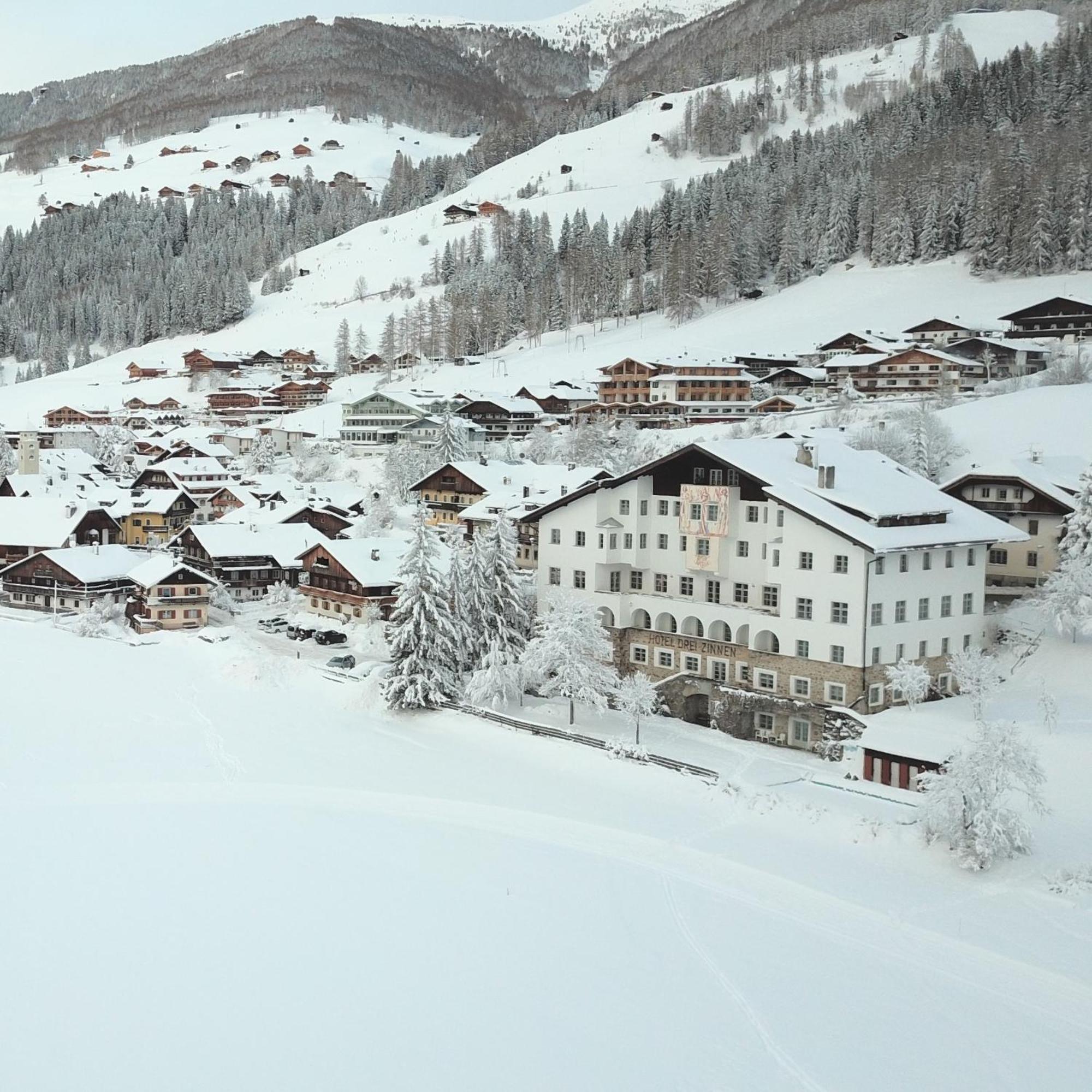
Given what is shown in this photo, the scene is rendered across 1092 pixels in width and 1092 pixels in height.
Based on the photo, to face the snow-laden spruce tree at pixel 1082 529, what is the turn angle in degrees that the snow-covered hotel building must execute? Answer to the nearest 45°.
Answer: approximately 135° to its left

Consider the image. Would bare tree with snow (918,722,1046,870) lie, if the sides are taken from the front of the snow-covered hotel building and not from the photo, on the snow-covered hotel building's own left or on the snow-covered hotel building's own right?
on the snow-covered hotel building's own left

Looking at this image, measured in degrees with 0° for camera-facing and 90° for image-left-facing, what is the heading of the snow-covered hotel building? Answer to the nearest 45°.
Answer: approximately 45°

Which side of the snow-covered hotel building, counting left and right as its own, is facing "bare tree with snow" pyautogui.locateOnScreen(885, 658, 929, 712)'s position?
left
